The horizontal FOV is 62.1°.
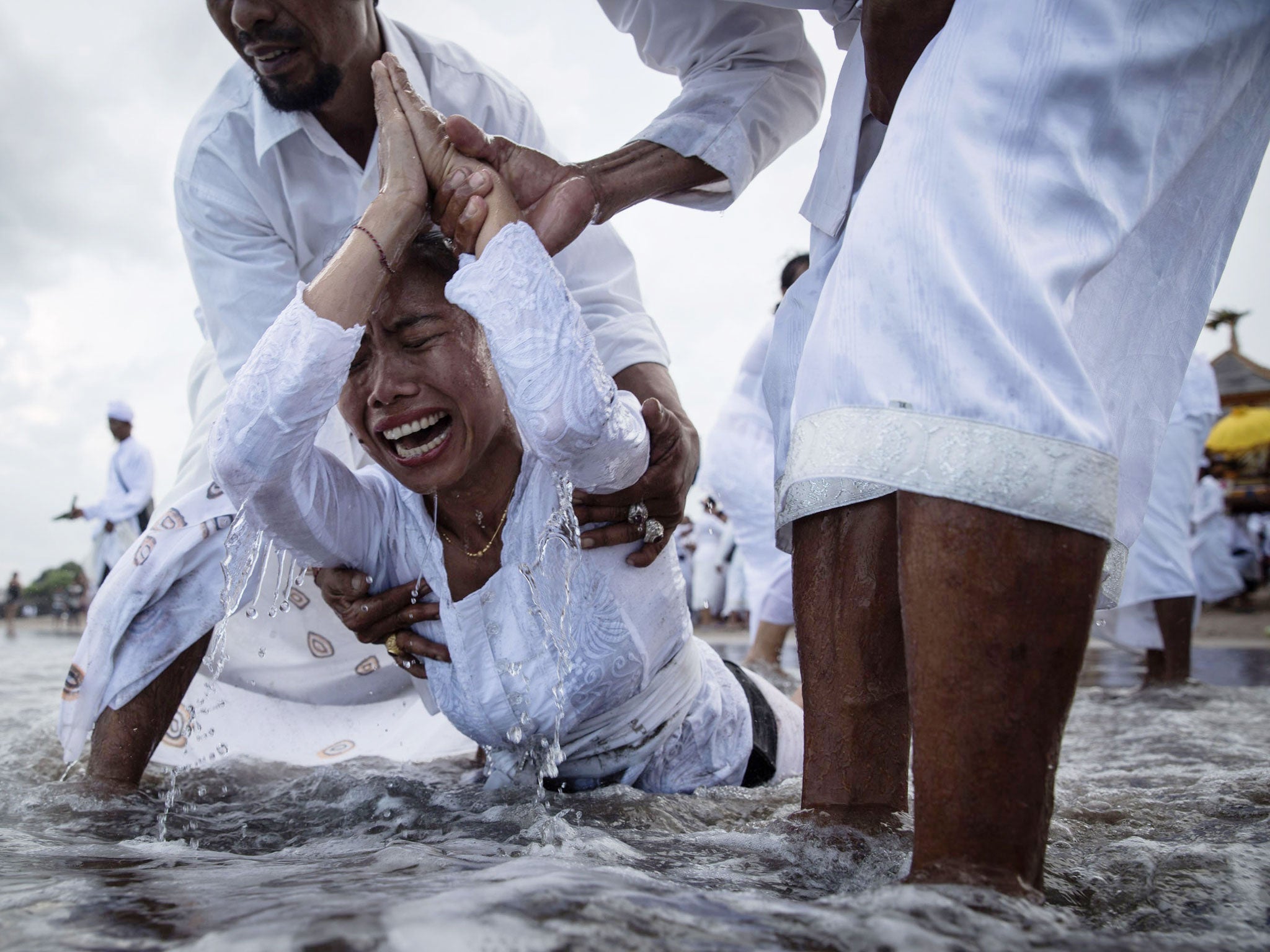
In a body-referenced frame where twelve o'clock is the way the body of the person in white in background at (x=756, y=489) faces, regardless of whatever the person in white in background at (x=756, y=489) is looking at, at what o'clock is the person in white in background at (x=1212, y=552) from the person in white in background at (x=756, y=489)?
the person in white in background at (x=1212, y=552) is roughly at 10 o'clock from the person in white in background at (x=756, y=489).

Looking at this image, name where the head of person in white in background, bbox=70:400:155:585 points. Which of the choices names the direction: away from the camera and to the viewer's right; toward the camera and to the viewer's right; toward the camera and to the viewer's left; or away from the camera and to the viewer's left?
toward the camera and to the viewer's left

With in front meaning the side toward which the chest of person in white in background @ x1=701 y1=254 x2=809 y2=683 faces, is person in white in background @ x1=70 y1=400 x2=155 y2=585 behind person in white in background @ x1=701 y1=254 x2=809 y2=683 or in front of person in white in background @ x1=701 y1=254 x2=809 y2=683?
behind

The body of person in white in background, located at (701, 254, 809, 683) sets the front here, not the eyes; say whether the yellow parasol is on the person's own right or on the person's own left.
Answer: on the person's own left

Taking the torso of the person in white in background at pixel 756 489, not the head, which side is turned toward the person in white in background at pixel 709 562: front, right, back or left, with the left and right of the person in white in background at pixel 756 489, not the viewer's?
left

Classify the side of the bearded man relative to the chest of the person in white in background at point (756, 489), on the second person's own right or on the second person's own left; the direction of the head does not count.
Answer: on the second person's own right
